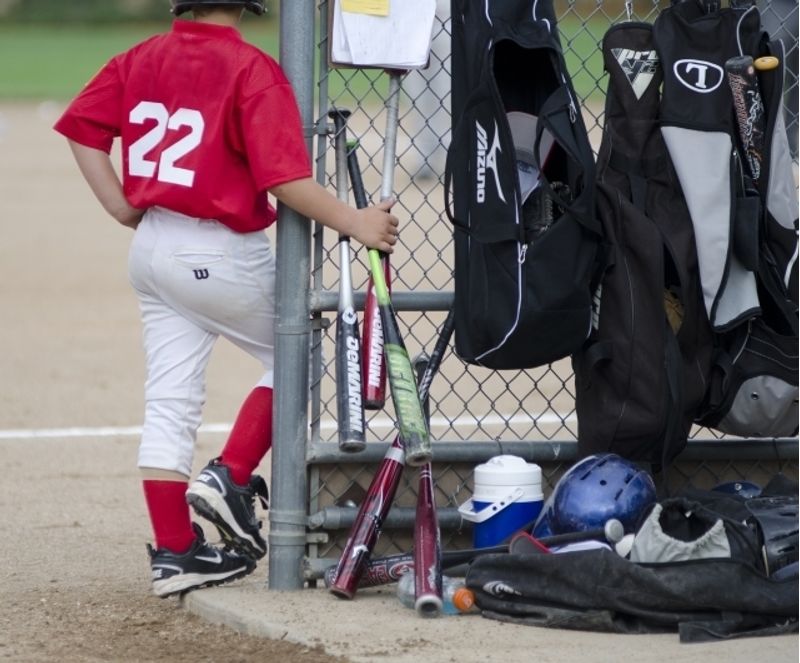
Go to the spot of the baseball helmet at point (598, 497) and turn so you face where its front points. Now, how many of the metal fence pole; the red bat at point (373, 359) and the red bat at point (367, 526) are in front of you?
3

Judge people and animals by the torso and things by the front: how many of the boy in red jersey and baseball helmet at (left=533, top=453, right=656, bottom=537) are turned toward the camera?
0

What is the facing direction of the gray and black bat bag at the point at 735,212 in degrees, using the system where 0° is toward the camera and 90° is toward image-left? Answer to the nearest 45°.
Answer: approximately 0°

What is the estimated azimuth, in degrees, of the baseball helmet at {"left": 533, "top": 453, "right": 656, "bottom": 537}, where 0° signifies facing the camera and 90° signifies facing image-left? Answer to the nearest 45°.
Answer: approximately 90°

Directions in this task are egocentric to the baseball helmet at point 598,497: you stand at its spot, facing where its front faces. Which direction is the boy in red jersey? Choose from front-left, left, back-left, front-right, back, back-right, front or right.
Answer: front

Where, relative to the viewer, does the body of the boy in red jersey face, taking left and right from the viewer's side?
facing away from the viewer and to the right of the viewer

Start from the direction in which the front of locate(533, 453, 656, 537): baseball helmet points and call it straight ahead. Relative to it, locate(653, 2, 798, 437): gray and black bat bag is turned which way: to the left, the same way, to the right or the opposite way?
to the left

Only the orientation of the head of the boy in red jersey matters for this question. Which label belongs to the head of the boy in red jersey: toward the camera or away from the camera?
away from the camera

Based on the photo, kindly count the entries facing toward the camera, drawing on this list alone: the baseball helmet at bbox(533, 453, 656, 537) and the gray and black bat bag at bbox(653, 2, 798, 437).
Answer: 1
